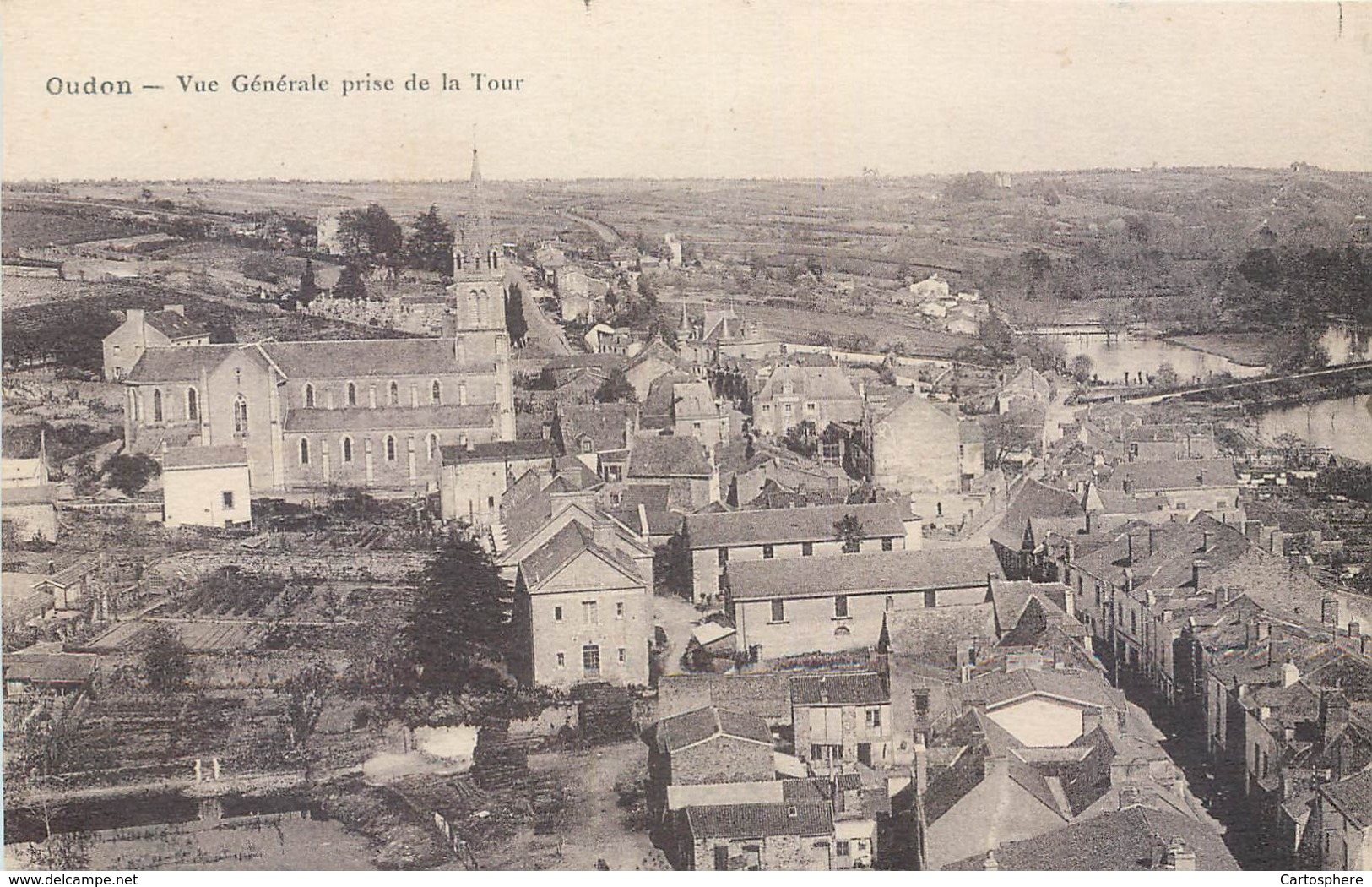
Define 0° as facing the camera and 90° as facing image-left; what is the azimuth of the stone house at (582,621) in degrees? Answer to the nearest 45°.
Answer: approximately 0°

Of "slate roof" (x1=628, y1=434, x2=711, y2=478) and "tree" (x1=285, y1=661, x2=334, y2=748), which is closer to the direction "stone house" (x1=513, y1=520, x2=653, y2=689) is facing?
the tree

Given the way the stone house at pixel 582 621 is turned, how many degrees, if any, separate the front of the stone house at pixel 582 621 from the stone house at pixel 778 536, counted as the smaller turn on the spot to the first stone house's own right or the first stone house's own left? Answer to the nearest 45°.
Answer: approximately 135° to the first stone house's own left

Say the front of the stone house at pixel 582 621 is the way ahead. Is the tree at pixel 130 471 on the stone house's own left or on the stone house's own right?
on the stone house's own right

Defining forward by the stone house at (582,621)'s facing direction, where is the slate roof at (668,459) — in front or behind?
behind

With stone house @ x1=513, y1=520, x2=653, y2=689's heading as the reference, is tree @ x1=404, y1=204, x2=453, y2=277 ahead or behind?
behind
